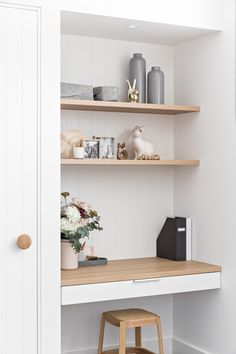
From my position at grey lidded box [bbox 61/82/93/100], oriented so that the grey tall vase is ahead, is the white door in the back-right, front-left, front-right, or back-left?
back-right

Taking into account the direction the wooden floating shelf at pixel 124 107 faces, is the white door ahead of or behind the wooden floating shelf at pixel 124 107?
ahead

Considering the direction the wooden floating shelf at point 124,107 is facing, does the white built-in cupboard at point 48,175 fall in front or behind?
in front
